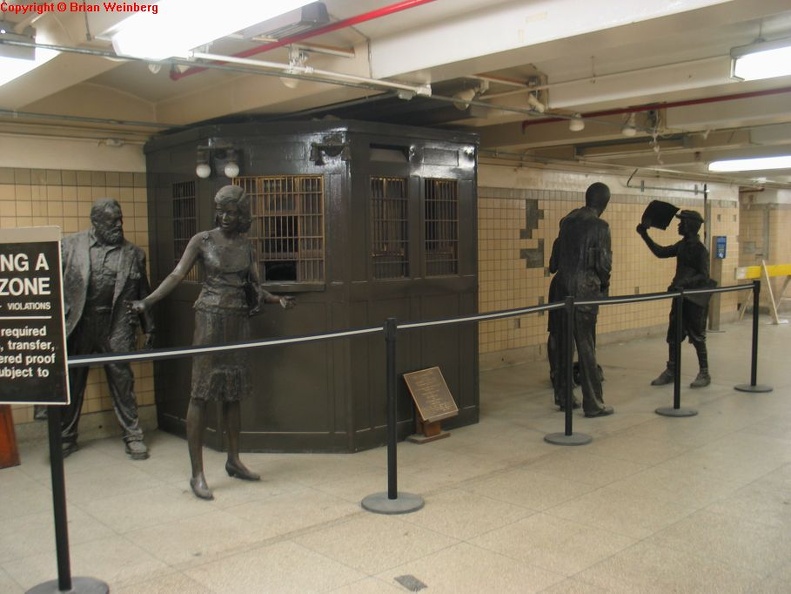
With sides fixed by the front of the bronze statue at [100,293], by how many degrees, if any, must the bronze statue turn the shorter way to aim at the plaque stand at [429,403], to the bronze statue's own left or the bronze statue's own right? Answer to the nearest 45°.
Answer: approximately 90° to the bronze statue's own left

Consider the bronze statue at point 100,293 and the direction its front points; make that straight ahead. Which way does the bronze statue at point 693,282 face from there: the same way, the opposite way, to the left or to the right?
to the right

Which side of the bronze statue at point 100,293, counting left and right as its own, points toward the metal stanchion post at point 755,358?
left

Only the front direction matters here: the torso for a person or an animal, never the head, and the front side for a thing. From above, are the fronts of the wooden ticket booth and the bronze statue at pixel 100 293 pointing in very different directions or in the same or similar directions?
same or similar directions

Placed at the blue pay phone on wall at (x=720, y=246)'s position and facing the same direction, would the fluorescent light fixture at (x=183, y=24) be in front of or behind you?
in front

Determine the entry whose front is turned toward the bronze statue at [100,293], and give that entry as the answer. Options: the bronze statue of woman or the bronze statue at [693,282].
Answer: the bronze statue at [693,282]

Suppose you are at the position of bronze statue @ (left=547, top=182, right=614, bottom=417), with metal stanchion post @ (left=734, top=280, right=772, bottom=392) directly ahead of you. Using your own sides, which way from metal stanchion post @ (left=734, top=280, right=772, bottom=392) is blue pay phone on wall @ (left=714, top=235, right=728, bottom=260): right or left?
left

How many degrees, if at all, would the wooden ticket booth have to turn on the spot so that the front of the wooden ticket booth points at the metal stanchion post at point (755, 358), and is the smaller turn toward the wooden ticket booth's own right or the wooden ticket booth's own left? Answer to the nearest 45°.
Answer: approximately 90° to the wooden ticket booth's own left

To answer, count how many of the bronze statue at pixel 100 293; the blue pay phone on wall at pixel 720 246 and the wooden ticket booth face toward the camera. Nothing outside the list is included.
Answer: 3

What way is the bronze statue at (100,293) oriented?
toward the camera

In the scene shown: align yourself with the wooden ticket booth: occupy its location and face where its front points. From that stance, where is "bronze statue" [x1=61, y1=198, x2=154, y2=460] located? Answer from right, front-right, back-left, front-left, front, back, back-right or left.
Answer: right

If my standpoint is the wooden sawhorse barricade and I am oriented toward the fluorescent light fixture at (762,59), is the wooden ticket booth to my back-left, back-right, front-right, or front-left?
front-right

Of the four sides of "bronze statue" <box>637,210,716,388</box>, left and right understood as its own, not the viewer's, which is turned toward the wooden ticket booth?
front

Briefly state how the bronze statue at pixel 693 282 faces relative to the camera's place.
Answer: facing the viewer and to the left of the viewer

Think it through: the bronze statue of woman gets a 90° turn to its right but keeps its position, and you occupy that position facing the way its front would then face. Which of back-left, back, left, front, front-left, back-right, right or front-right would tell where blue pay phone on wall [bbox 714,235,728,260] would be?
back

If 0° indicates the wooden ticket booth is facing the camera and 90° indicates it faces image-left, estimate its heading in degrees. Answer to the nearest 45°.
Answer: approximately 0°

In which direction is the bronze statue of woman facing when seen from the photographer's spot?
facing the viewer and to the right of the viewer

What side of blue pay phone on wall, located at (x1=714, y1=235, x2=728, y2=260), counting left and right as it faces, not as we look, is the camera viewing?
front
